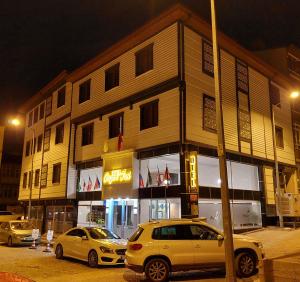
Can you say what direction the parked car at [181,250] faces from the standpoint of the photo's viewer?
facing to the right of the viewer

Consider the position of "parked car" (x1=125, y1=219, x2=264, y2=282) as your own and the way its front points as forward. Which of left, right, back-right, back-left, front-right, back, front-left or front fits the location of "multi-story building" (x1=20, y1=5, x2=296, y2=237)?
left

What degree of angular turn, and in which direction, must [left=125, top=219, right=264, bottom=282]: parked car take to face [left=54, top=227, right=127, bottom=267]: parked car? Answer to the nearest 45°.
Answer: approximately 135° to its left

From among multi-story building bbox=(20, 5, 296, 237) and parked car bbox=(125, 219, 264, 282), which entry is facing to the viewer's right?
the parked car

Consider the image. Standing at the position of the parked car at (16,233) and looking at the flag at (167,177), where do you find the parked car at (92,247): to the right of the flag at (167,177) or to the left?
right

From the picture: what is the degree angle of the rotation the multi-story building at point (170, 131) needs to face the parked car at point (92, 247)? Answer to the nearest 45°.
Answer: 0° — it already faces it

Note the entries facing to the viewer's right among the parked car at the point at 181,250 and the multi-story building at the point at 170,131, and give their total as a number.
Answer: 1

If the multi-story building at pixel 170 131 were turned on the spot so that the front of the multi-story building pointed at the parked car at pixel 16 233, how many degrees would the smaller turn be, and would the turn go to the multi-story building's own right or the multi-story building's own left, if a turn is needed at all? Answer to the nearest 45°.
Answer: approximately 45° to the multi-story building's own right

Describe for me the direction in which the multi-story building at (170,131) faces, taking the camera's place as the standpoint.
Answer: facing the viewer and to the left of the viewer
